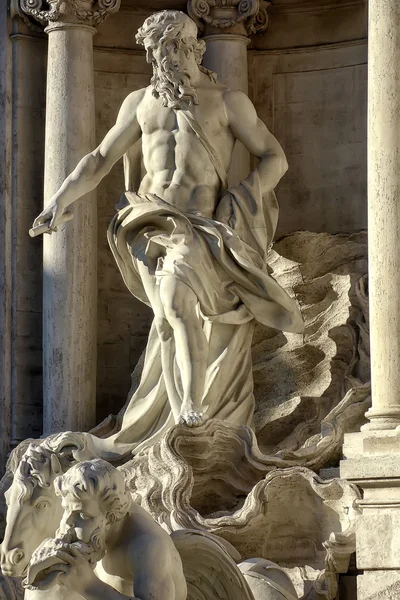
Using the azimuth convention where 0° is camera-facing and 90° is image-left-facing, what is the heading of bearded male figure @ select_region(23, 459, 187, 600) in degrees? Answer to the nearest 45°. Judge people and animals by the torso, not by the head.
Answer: approximately 45°

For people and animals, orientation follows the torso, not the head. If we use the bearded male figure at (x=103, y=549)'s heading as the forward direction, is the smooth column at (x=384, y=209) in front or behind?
behind

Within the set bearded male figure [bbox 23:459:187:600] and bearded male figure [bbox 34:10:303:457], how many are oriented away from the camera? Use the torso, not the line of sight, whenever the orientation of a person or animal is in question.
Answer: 0

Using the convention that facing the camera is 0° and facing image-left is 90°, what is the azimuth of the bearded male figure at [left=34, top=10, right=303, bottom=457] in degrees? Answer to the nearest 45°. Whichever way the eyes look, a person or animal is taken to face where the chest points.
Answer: approximately 0°

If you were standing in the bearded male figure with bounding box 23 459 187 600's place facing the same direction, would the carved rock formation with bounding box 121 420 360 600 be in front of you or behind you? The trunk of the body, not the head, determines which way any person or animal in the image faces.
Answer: behind
